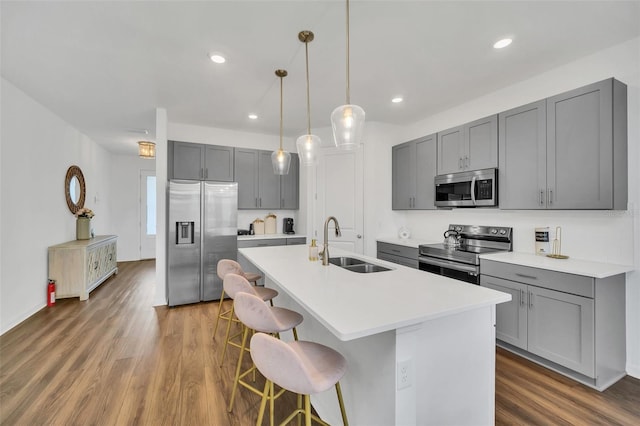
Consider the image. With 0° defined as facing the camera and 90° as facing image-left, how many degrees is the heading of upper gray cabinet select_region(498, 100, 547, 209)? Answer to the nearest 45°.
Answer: approximately 45°

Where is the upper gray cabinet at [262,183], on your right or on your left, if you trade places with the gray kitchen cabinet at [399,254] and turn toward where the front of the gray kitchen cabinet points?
on your right

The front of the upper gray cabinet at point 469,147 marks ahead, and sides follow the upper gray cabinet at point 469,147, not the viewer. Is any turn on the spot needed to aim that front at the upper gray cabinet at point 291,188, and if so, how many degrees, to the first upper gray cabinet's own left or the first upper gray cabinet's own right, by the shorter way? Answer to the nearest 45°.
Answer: approximately 45° to the first upper gray cabinet's own right

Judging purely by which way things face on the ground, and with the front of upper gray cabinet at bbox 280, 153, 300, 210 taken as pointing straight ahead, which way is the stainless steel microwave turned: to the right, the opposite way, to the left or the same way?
to the right

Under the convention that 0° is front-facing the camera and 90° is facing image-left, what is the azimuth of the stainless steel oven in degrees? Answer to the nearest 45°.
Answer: approximately 45°
